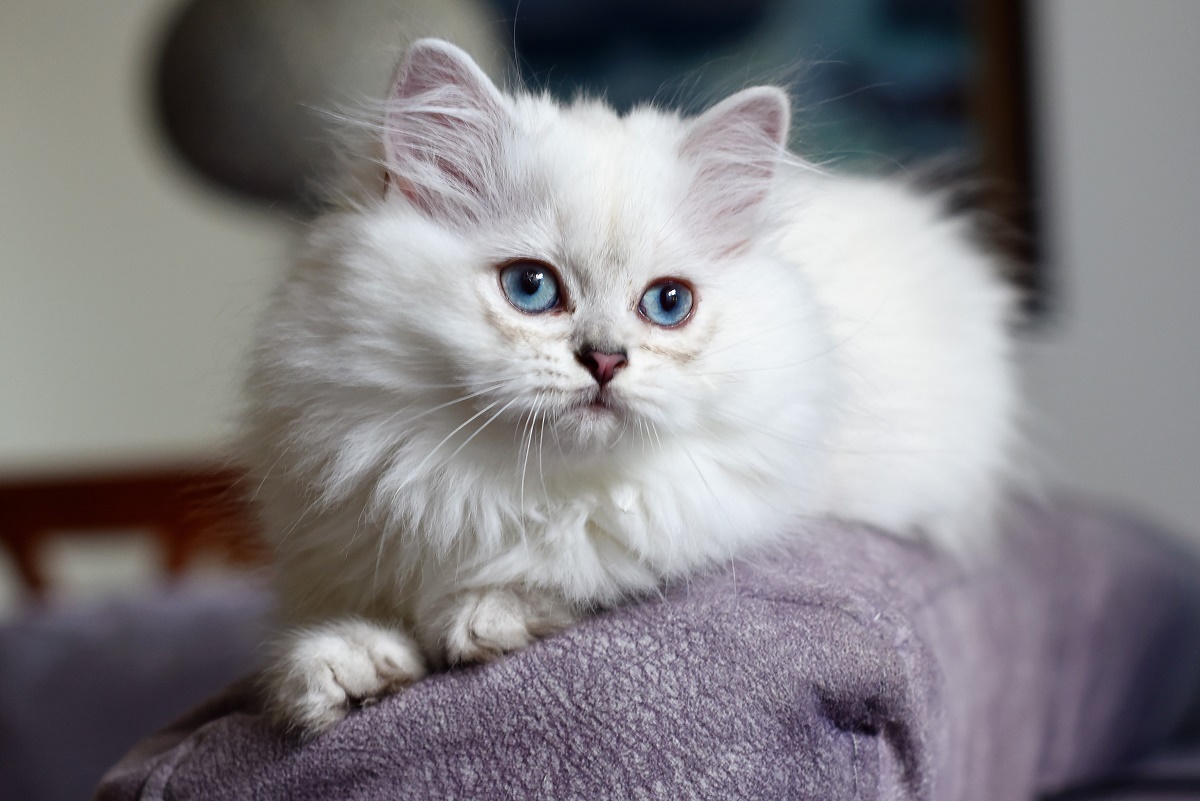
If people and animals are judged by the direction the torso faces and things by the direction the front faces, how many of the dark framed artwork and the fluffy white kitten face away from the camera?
0

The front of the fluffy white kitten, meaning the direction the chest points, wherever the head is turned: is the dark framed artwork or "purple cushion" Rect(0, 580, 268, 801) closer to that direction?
the purple cushion

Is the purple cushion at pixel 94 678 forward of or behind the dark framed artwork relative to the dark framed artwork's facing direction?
forward

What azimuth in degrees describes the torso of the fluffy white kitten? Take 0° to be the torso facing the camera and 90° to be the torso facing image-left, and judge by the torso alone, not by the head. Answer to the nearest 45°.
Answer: approximately 45°

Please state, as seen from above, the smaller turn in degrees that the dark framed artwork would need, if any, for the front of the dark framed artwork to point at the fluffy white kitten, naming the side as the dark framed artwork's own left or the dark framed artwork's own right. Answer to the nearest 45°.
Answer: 0° — it already faces it

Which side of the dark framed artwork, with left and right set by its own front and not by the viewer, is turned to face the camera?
front

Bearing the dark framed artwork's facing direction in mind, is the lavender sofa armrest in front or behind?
in front
